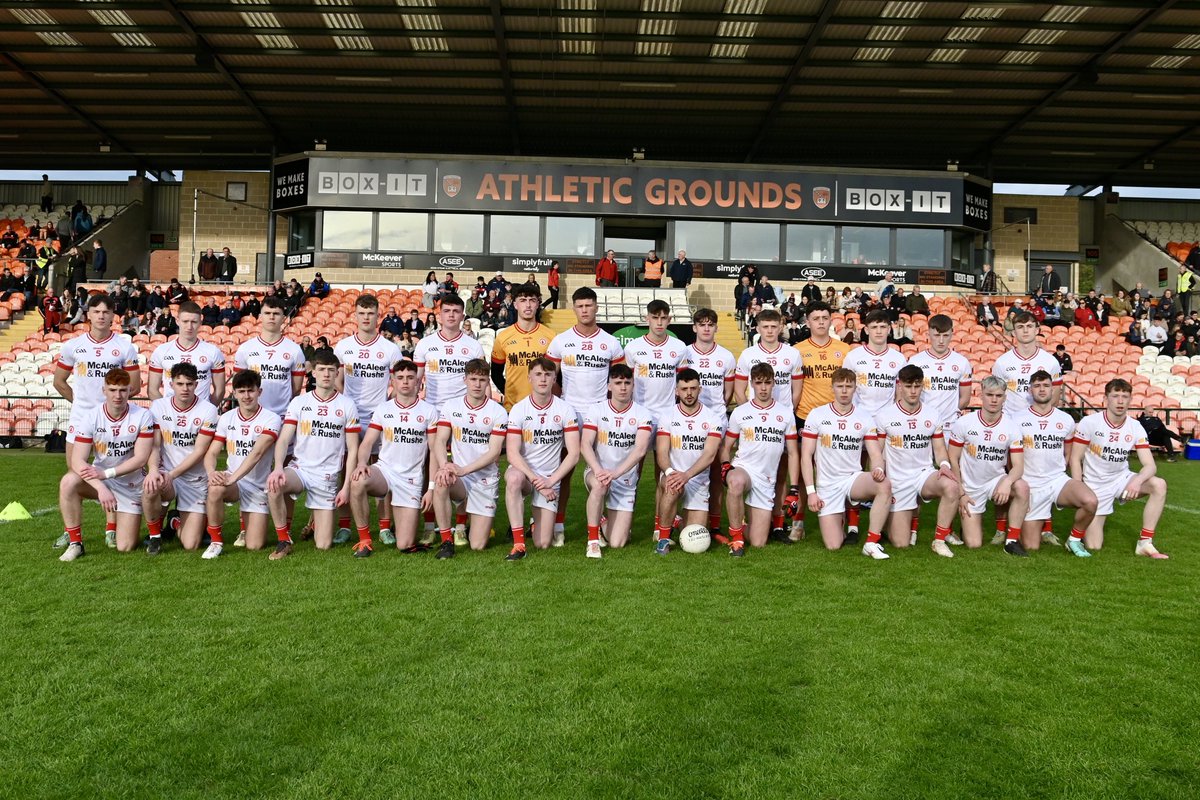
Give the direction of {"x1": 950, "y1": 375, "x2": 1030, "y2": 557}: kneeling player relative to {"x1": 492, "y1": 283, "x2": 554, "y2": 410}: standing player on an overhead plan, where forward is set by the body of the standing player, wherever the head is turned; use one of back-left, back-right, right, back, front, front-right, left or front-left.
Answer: left

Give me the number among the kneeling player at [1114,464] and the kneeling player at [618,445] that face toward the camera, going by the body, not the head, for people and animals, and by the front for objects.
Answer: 2

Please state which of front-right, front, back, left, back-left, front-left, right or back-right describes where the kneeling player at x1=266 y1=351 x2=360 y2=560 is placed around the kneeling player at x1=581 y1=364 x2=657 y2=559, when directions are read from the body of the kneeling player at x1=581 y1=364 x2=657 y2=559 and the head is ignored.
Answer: right

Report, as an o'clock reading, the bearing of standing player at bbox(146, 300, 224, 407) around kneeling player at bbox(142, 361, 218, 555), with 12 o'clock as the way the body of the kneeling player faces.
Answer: The standing player is roughly at 6 o'clock from the kneeling player.

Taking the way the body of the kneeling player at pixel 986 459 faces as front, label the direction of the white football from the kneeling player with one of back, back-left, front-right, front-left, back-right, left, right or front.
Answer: front-right

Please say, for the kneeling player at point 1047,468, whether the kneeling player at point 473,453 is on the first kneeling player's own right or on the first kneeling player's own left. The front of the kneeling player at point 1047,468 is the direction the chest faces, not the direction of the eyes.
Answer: on the first kneeling player's own right
